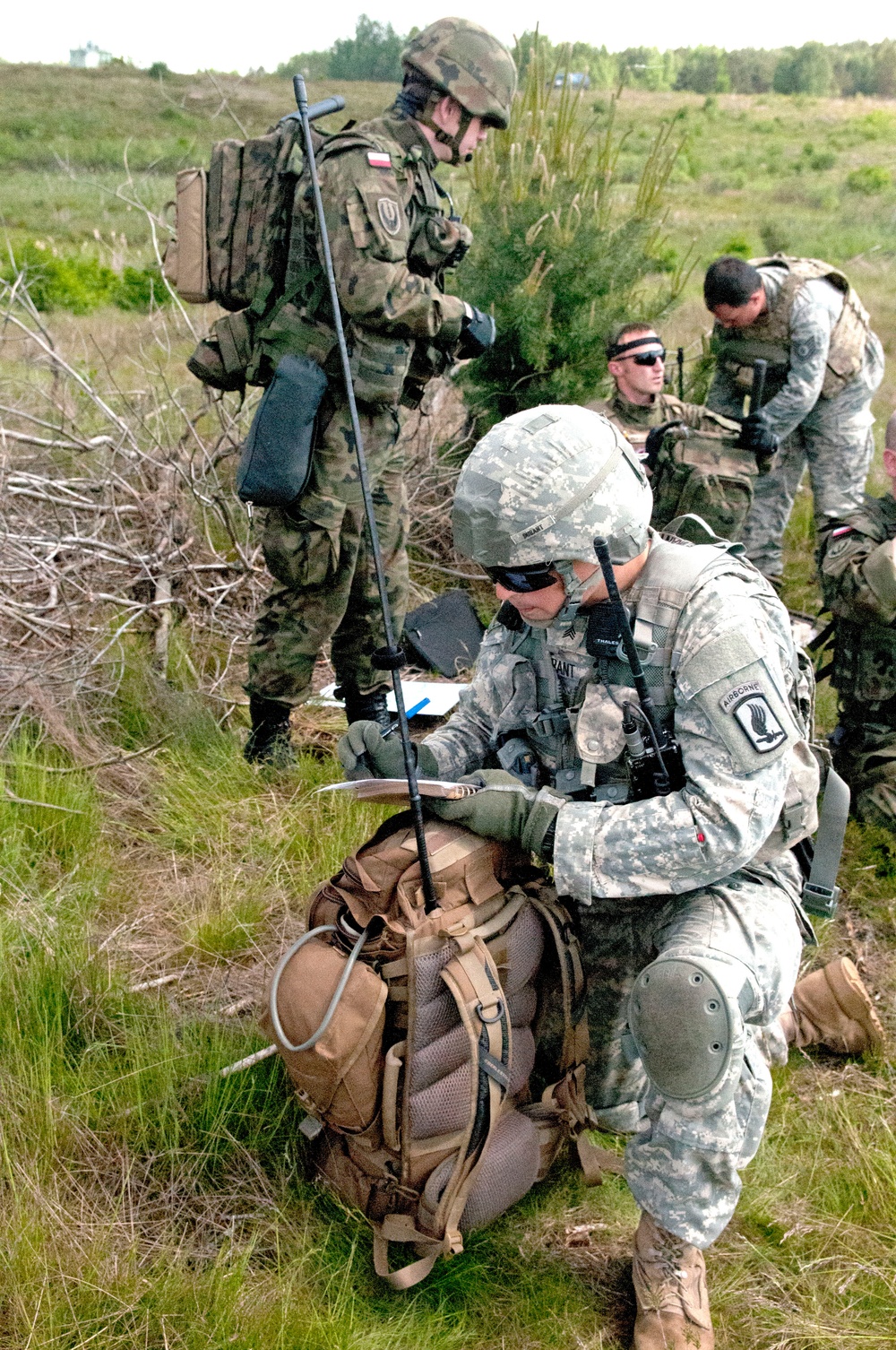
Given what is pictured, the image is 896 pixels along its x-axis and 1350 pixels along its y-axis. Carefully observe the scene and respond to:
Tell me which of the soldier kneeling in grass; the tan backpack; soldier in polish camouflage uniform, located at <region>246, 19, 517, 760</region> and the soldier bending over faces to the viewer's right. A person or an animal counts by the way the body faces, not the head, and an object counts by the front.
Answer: the soldier in polish camouflage uniform

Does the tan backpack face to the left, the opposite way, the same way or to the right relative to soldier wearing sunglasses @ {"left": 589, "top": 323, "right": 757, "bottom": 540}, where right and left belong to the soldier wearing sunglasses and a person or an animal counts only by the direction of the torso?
the opposite way

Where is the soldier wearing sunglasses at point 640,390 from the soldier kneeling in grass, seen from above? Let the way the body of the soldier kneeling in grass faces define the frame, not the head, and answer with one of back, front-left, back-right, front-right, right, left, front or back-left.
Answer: back-right

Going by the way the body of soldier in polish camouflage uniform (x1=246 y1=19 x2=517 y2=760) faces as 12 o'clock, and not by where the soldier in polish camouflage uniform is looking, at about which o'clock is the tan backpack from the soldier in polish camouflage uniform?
The tan backpack is roughly at 3 o'clock from the soldier in polish camouflage uniform.

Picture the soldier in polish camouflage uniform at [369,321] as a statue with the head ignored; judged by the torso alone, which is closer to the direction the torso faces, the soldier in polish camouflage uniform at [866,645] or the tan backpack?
the soldier in polish camouflage uniform

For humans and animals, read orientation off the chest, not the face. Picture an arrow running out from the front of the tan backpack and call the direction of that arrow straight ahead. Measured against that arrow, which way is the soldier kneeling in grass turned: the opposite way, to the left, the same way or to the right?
to the left

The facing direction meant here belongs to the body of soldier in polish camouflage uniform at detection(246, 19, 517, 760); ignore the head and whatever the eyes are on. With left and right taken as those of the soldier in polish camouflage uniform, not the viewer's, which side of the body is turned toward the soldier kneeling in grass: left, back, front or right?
right
